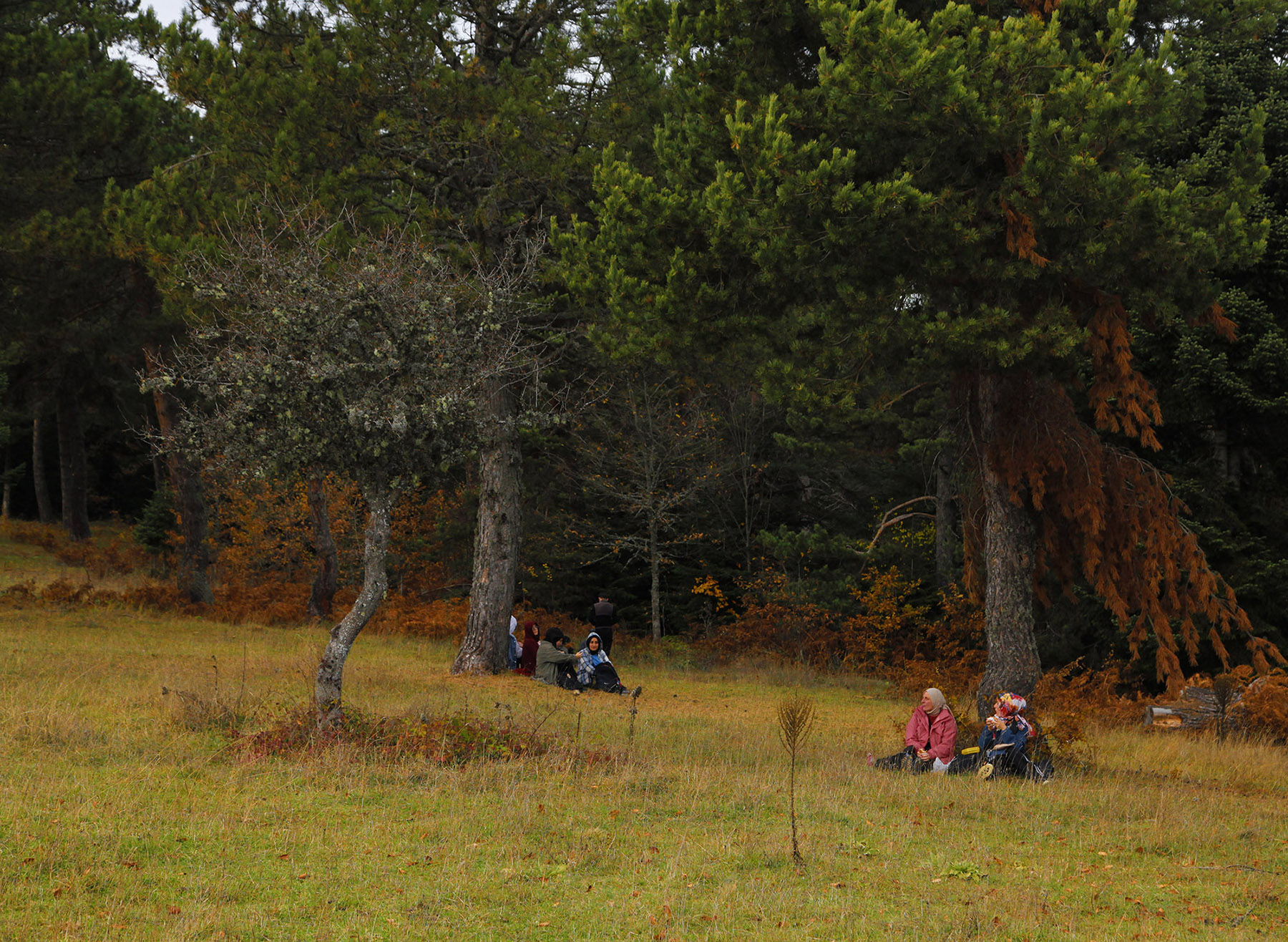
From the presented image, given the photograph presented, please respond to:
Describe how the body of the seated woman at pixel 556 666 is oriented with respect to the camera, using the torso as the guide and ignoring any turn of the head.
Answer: to the viewer's right

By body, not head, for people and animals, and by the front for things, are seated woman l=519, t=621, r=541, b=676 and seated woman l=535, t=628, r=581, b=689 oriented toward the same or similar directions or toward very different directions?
same or similar directions

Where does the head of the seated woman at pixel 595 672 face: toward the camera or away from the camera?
toward the camera

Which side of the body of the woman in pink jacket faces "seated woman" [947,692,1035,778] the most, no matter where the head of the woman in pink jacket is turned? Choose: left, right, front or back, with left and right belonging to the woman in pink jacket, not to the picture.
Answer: left

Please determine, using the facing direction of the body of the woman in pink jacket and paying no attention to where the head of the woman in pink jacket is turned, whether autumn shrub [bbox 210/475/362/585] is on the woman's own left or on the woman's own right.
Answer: on the woman's own right

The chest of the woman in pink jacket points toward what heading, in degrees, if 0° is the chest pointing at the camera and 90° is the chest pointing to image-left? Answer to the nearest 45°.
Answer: approximately 45°

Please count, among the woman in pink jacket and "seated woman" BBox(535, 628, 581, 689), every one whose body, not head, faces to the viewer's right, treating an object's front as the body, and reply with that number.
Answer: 1
